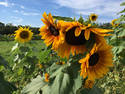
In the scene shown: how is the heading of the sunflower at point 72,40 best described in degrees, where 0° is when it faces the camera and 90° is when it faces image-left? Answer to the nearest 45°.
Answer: approximately 0°
